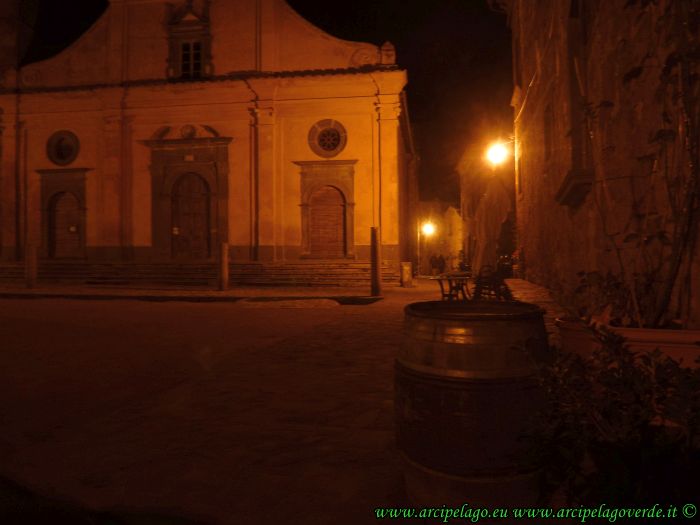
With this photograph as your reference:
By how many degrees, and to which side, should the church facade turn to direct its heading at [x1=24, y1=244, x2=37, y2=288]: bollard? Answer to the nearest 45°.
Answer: approximately 45° to its right

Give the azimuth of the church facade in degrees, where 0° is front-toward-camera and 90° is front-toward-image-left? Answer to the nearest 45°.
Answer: approximately 0°

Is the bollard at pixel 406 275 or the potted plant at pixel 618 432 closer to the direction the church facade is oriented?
the potted plant

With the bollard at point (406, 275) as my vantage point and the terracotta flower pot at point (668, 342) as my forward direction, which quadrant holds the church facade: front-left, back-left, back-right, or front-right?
back-right

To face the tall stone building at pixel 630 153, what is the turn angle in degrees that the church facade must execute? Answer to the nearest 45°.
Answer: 0° — it already faces it

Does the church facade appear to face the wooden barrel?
yes

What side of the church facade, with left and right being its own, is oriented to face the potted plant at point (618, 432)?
front

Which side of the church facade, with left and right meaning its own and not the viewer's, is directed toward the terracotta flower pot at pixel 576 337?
front

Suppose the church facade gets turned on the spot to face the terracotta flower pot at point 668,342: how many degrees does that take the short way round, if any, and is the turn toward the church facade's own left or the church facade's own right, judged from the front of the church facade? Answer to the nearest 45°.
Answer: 0° — it already faces it
